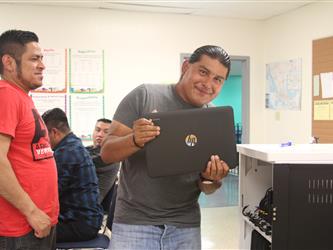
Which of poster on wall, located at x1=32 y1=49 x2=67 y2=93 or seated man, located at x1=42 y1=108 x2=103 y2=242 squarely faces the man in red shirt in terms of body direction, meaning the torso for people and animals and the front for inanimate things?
the poster on wall

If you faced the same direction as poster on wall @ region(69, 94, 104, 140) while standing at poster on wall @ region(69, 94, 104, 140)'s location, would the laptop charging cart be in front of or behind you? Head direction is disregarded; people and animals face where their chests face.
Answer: in front

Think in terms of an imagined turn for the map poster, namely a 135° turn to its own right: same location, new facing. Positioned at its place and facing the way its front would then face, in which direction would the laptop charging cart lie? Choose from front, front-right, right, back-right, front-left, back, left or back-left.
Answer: back

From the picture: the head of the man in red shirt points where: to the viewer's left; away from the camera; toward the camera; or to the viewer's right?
to the viewer's right

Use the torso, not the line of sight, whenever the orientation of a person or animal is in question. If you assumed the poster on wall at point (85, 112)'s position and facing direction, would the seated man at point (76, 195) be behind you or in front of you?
in front

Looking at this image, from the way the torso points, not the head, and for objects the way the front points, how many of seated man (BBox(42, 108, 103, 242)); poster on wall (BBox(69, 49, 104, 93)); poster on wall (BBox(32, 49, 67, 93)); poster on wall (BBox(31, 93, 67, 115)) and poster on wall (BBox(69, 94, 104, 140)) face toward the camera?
4

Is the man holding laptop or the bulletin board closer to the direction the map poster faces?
the man holding laptop

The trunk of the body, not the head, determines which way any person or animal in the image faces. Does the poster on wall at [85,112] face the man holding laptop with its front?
yes
